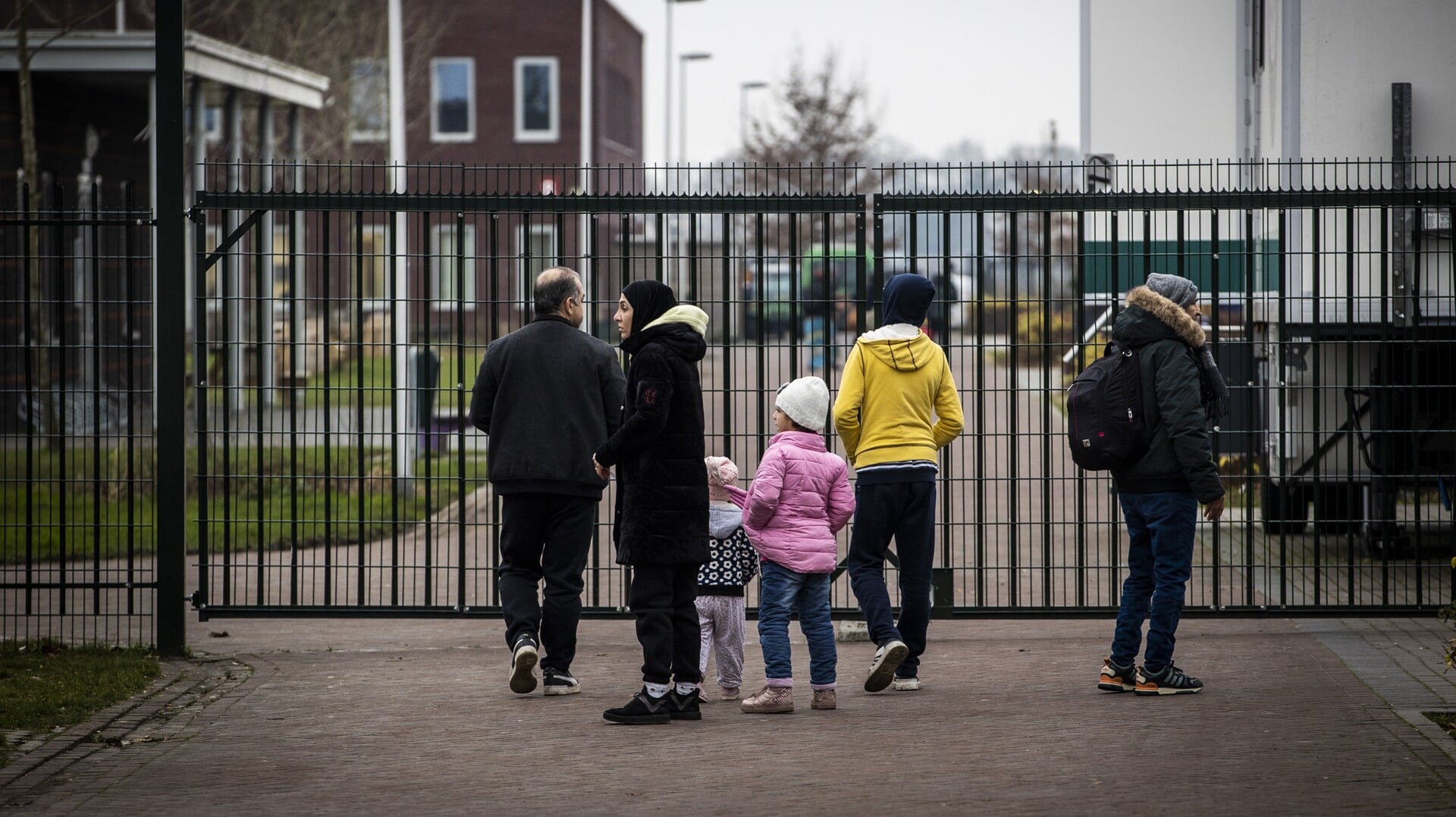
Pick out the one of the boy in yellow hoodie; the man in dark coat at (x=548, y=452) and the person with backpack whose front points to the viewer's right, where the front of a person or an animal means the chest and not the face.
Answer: the person with backpack

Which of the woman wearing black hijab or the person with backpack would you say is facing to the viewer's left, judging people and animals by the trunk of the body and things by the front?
the woman wearing black hijab

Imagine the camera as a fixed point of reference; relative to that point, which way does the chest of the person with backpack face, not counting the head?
to the viewer's right

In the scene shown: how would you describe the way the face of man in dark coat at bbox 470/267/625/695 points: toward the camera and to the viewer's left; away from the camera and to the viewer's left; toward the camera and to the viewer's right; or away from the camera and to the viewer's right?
away from the camera and to the viewer's right

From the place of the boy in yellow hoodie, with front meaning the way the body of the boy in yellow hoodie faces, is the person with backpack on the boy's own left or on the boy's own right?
on the boy's own right

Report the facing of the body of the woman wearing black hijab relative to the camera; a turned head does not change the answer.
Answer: to the viewer's left

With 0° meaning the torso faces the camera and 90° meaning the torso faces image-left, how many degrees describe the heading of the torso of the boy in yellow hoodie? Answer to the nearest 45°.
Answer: approximately 180°

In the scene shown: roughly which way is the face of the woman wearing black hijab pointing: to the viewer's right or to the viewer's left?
to the viewer's left

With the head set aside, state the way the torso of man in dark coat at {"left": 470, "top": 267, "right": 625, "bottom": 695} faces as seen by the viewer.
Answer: away from the camera

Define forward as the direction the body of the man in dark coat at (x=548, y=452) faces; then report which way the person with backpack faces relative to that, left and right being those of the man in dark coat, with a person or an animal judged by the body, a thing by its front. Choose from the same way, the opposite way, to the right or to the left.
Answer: to the right
